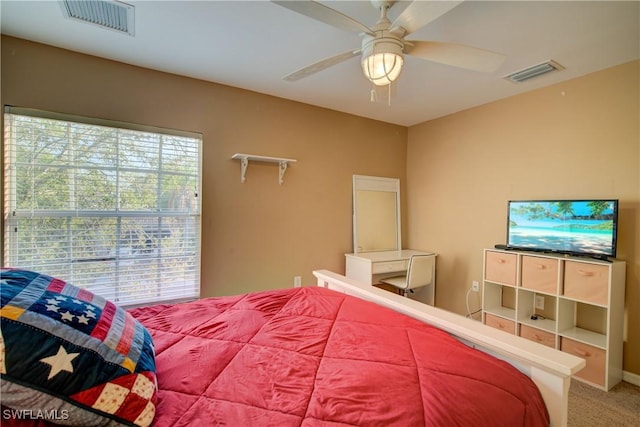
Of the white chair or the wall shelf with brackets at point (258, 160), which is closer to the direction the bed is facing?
the white chair

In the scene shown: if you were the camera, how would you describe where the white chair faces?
facing away from the viewer and to the left of the viewer

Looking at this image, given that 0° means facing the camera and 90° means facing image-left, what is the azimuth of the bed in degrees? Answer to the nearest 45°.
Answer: approximately 225°

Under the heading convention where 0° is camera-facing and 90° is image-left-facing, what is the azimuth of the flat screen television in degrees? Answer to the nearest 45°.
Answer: approximately 45°

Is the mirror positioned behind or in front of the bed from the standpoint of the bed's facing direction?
in front

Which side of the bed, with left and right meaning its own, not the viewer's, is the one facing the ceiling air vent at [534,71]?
front

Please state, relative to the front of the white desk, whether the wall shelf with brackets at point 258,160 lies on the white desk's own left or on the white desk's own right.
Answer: on the white desk's own right

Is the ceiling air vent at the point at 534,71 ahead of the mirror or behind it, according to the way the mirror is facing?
ahead

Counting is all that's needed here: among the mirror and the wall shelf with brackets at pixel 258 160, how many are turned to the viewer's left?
0

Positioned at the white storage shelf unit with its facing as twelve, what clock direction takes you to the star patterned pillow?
The star patterned pillow is roughly at 11 o'clock from the white storage shelf unit.

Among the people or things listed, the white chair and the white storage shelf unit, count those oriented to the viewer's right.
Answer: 0

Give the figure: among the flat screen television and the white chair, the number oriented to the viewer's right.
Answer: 0

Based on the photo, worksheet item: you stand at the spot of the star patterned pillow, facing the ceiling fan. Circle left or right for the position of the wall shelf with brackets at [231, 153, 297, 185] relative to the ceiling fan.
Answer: left

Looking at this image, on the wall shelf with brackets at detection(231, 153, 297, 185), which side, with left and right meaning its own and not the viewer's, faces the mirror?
left

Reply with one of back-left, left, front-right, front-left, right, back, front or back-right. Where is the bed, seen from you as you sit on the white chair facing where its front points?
back-left

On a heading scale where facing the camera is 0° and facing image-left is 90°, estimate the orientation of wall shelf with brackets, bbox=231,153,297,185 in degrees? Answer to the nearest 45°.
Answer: approximately 315°
